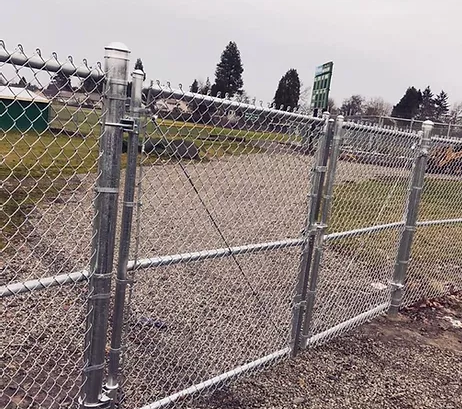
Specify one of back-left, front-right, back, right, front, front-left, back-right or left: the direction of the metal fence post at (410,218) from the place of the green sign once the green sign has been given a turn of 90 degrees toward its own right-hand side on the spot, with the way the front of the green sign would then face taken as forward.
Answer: back-left

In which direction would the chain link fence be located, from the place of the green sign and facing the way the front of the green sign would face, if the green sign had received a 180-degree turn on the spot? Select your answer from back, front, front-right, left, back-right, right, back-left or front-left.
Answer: back-right

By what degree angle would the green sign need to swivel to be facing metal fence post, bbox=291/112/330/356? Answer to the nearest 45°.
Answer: approximately 45° to its left

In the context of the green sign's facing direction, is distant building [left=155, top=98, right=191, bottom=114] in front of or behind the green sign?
in front

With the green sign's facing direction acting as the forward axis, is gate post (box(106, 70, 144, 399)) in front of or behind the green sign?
in front

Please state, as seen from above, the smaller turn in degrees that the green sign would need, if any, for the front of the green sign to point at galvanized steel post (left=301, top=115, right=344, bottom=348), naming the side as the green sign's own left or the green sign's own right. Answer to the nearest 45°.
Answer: approximately 45° to the green sign's own left

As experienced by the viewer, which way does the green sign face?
facing the viewer and to the left of the viewer
